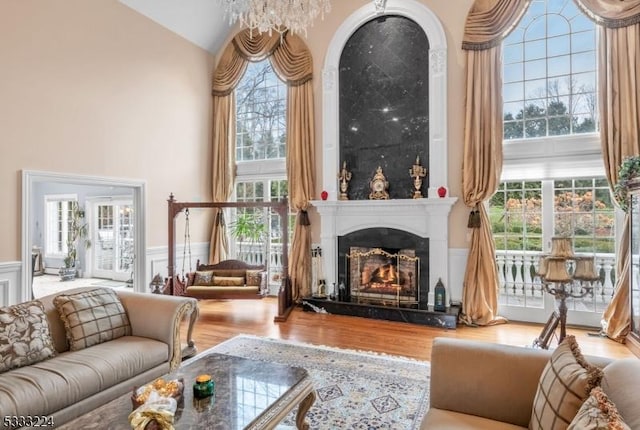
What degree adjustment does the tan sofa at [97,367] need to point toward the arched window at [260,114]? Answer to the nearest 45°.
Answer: approximately 90° to its left

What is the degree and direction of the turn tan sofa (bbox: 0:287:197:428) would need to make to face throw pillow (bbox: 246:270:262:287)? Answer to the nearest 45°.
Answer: approximately 90° to its left

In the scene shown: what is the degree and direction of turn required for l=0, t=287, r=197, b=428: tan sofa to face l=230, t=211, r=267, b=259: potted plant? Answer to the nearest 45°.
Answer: approximately 90° to its left

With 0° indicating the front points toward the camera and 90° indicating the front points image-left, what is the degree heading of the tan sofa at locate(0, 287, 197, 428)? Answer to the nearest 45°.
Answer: approximately 315°

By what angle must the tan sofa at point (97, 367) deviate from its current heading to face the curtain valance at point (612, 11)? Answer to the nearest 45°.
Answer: approximately 45° to its left

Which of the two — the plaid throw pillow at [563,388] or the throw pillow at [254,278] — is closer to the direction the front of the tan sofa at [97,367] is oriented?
the plaid throw pillow

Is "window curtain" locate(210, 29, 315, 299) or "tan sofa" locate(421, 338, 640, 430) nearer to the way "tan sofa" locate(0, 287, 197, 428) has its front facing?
the tan sofa

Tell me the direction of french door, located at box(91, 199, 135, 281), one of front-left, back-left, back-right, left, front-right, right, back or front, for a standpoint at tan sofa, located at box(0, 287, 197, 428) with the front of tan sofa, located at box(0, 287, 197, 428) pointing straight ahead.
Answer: back-left

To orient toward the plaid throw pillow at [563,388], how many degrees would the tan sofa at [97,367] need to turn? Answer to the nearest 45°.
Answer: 0° — it already faces it

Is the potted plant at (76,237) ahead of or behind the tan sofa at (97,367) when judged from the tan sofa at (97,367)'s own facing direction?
behind

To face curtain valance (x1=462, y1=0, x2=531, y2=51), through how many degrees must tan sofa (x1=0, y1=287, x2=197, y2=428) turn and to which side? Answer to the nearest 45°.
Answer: approximately 45° to its left

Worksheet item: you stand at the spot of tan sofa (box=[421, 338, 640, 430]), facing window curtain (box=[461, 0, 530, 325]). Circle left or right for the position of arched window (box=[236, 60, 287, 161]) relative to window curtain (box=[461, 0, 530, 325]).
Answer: left

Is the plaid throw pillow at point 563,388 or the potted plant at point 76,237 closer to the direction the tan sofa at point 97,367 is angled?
the plaid throw pillow

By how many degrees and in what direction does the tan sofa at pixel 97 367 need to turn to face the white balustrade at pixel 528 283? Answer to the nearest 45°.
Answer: approximately 45° to its left
